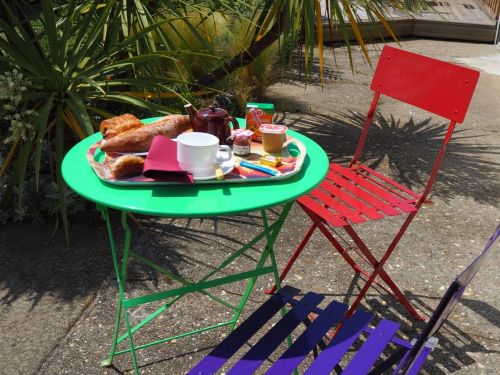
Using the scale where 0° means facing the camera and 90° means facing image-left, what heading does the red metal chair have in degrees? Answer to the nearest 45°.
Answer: approximately 45°

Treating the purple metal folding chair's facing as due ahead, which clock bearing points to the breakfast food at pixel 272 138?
The breakfast food is roughly at 1 o'clock from the purple metal folding chair.

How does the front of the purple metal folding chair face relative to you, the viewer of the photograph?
facing away from the viewer and to the left of the viewer

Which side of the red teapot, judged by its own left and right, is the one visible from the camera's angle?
left

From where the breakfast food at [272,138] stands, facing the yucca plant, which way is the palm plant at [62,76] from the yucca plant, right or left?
left
